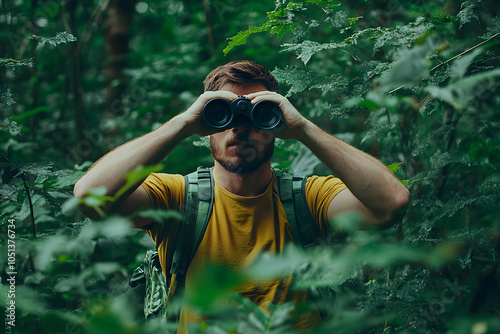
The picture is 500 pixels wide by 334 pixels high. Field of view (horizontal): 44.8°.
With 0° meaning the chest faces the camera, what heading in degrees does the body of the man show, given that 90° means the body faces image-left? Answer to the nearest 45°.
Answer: approximately 0°

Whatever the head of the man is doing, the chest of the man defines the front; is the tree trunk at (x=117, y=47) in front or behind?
behind
